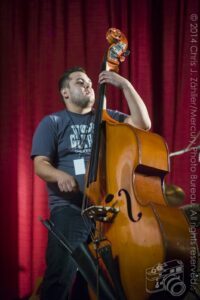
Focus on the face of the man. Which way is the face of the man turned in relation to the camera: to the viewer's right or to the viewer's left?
to the viewer's right

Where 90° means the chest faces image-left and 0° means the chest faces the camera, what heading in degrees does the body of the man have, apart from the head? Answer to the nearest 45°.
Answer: approximately 315°
